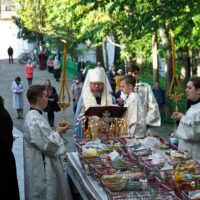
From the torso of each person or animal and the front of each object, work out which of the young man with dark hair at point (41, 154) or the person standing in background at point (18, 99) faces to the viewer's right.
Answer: the young man with dark hair

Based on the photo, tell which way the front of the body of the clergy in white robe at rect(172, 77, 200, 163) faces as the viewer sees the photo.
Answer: to the viewer's left

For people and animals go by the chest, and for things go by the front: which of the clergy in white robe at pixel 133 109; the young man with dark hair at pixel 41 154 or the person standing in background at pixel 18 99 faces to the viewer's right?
the young man with dark hair

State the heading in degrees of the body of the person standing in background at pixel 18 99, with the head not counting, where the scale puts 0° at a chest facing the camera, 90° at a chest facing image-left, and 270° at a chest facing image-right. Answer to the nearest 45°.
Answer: approximately 0°

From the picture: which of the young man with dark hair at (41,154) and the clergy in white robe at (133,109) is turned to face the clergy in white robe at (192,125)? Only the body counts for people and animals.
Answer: the young man with dark hair

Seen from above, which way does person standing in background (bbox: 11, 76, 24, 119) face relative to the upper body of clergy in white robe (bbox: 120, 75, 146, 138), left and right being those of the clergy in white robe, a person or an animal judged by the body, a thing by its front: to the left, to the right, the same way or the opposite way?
to the left

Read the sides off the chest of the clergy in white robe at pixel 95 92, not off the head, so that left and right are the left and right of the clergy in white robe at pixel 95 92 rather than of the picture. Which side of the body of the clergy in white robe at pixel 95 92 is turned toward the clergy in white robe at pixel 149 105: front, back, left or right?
left

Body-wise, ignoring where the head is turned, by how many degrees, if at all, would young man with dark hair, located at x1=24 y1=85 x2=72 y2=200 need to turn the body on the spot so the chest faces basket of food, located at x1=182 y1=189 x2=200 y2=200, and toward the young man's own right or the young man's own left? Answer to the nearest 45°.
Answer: approximately 45° to the young man's own right
